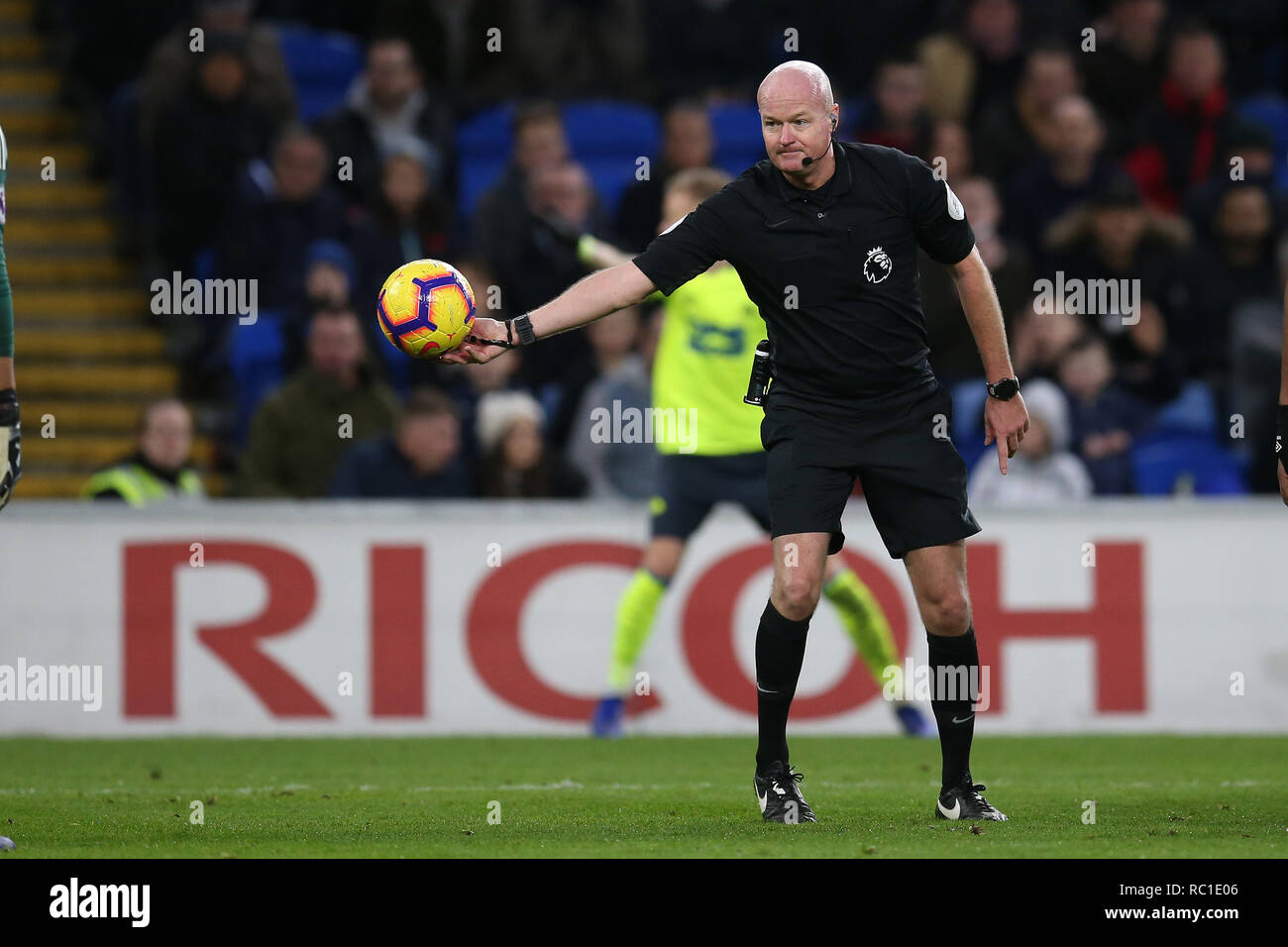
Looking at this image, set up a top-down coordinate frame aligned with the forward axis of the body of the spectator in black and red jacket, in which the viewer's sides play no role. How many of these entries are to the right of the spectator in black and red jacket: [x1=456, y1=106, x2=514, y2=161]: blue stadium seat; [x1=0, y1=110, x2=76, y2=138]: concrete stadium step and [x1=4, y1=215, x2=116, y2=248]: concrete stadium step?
3

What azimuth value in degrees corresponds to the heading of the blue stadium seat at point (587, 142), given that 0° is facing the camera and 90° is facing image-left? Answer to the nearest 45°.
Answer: approximately 0°

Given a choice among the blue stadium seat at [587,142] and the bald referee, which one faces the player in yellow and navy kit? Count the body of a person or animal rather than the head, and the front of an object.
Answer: the blue stadium seat

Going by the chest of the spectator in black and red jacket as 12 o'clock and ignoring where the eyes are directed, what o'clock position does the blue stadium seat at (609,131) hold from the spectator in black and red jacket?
The blue stadium seat is roughly at 3 o'clock from the spectator in black and red jacket.

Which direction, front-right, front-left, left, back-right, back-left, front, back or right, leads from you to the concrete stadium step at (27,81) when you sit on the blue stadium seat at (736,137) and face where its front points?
right

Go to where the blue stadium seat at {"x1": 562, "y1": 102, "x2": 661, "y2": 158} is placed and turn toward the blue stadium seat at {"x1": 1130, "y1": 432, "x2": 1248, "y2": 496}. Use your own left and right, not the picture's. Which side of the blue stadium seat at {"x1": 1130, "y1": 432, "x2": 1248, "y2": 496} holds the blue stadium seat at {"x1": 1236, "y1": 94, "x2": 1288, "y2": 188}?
left

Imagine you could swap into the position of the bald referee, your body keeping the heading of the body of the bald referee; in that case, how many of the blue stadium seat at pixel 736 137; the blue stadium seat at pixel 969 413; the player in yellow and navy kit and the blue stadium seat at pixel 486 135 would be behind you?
4

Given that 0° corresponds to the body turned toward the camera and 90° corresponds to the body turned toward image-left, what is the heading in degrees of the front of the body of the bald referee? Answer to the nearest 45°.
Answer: approximately 0°

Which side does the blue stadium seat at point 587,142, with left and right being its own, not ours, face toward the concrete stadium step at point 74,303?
right

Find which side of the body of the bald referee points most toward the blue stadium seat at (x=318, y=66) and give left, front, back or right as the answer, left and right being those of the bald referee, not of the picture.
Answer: back

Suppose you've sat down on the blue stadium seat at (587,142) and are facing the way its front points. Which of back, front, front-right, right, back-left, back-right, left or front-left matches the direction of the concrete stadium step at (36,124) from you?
right
